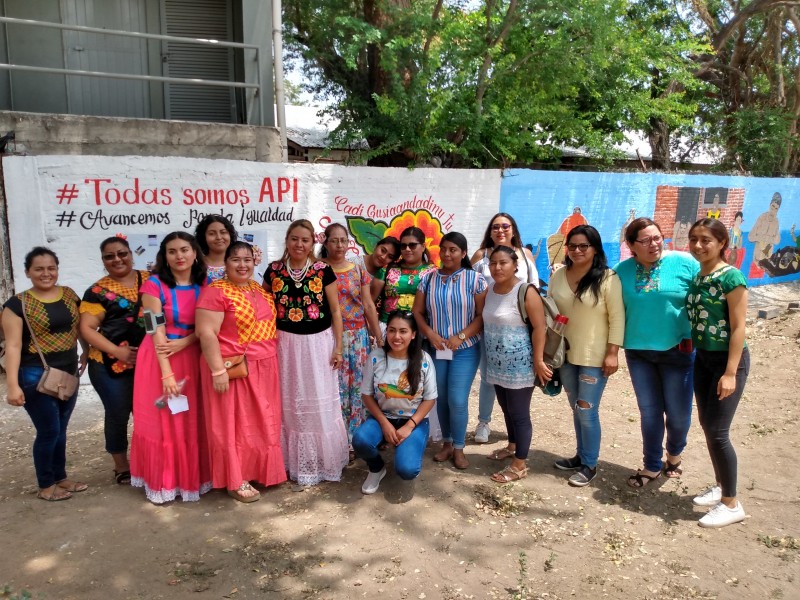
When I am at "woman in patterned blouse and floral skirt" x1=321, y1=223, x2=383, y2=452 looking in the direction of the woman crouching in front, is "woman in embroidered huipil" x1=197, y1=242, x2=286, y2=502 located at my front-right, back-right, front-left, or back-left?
front-right

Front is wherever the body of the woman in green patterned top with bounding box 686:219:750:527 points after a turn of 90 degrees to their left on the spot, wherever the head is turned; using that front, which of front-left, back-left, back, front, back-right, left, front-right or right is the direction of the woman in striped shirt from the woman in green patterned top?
back-right

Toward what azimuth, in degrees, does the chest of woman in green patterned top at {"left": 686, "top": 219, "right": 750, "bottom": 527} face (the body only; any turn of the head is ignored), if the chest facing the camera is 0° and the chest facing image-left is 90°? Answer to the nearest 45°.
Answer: approximately 45°

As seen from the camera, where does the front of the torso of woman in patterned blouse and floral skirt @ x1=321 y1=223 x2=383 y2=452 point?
toward the camera

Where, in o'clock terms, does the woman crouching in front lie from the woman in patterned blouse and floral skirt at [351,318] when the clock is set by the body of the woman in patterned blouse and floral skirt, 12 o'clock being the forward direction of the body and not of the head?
The woman crouching in front is roughly at 11 o'clock from the woman in patterned blouse and floral skirt.

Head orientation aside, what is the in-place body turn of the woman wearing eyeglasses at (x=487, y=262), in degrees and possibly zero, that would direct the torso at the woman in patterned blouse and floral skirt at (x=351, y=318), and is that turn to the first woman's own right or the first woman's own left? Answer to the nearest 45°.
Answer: approximately 45° to the first woman's own right

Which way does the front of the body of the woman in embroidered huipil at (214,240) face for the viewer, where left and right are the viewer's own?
facing the viewer

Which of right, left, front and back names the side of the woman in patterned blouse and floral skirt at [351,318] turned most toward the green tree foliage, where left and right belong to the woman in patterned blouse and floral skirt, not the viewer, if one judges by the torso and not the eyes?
back
